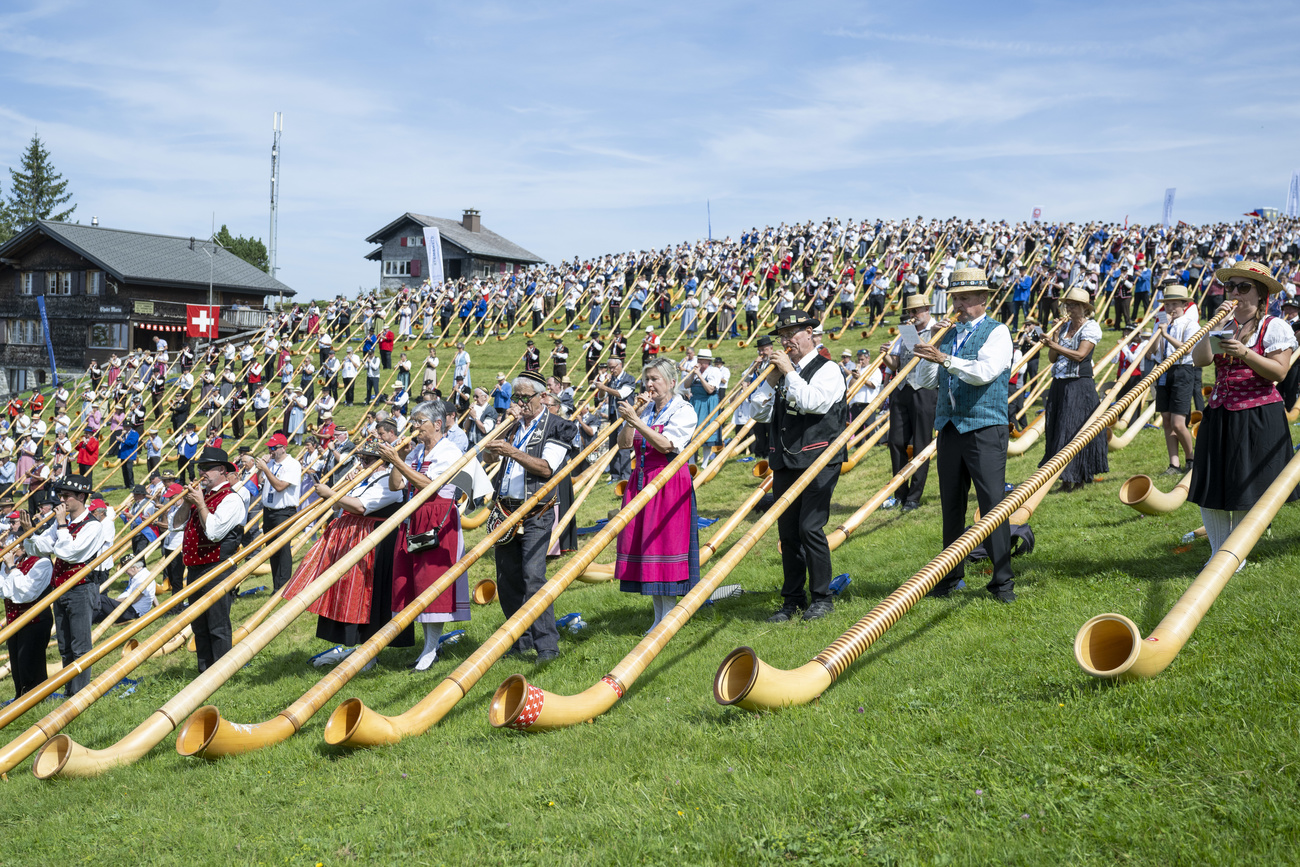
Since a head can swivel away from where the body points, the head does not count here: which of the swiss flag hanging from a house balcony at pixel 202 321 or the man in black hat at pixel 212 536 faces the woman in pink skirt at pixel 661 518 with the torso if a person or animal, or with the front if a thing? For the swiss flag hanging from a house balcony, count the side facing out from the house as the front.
the swiss flag hanging from a house balcony

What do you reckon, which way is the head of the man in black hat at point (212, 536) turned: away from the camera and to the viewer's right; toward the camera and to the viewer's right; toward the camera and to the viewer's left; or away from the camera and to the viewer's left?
toward the camera and to the viewer's left

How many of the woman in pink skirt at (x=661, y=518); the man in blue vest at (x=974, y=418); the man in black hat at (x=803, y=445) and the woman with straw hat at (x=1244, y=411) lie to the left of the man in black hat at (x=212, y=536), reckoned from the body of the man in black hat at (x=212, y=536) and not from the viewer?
4

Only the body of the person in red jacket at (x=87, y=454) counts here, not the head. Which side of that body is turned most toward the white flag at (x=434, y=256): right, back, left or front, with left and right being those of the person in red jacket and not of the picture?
back

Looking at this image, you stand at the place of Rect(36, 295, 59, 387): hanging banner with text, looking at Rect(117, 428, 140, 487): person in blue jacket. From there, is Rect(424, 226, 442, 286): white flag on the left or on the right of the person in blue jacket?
left

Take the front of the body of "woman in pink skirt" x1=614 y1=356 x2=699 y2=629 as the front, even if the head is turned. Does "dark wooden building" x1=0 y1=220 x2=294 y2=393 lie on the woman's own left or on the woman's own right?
on the woman's own right

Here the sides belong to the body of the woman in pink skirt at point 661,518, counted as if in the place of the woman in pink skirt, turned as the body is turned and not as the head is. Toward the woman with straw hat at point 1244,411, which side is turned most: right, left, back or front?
left

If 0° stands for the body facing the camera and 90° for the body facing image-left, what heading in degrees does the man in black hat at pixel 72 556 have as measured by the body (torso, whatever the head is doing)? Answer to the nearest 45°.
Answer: approximately 45°

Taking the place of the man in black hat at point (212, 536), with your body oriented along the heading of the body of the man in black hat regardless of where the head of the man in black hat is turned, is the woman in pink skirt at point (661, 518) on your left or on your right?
on your left

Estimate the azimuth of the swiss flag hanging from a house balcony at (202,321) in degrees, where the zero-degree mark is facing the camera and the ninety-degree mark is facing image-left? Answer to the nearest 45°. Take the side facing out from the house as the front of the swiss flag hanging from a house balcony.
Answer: approximately 0°

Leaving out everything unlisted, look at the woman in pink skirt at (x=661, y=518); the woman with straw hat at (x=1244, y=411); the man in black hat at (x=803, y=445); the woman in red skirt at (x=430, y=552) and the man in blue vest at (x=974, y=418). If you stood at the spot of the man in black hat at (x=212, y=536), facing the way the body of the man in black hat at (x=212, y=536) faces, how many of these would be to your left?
5

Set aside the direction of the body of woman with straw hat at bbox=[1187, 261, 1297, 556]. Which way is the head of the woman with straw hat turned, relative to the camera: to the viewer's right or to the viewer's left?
to the viewer's left

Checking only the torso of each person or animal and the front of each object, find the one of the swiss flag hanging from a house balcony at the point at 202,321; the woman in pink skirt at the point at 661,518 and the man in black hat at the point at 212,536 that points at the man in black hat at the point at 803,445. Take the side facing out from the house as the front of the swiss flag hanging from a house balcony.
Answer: the swiss flag hanging from a house balcony

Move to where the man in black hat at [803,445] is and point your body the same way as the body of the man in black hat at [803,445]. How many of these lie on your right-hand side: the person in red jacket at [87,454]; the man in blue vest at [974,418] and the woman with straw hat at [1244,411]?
1

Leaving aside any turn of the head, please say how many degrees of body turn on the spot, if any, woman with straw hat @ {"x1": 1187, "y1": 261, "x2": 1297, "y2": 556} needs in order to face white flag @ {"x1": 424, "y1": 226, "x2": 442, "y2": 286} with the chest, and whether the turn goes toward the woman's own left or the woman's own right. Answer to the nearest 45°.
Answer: approximately 90° to the woman's own right

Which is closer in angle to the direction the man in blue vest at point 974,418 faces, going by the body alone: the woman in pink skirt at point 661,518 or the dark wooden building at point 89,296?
the woman in pink skirt
